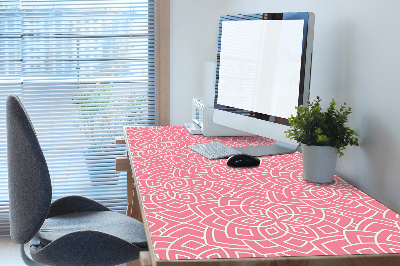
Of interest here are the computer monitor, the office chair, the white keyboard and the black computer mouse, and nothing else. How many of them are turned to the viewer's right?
2

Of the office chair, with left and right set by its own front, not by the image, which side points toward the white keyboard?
front

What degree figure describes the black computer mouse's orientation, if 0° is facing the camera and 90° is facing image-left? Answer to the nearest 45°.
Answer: approximately 270°

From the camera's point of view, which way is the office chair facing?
to the viewer's right

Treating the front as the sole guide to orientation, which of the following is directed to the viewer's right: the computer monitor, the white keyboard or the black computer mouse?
the black computer mouse

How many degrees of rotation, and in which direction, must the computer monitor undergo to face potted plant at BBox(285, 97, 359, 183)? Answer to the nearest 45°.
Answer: approximately 90° to its left

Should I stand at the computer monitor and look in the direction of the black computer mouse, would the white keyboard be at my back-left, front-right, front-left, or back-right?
front-right

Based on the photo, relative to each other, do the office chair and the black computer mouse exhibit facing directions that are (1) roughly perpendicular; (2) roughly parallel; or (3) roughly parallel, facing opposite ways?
roughly parallel

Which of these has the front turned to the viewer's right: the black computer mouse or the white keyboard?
the black computer mouse

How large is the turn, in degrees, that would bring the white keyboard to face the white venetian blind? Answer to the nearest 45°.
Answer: approximately 90° to its right

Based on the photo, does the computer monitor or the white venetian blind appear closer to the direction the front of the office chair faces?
the computer monitor

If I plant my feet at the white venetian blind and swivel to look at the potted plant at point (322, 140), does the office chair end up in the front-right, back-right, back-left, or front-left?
front-right
